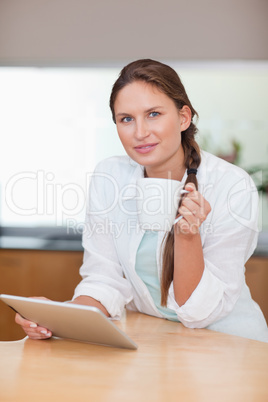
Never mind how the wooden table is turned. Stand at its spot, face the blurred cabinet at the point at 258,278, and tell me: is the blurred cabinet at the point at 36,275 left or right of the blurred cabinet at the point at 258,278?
left

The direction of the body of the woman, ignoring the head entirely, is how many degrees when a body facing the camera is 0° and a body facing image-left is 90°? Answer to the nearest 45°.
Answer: approximately 45°

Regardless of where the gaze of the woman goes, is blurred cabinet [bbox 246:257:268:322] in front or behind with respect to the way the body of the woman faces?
behind

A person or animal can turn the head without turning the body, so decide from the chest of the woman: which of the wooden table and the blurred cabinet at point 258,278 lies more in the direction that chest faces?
the wooden table
